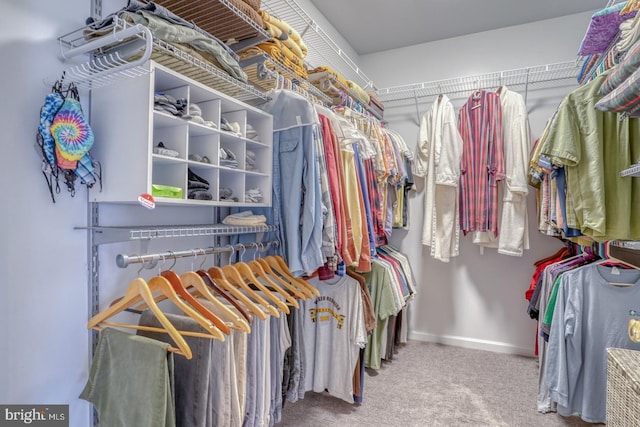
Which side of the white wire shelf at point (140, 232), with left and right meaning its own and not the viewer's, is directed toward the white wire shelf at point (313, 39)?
left

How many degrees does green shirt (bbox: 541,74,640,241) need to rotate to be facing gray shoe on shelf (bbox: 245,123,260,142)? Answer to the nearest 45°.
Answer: approximately 45° to its right

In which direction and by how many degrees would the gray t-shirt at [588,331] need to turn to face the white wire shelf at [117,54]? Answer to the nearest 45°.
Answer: approximately 45° to its right

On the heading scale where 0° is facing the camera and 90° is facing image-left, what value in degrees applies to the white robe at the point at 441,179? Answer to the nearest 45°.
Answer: approximately 45°
